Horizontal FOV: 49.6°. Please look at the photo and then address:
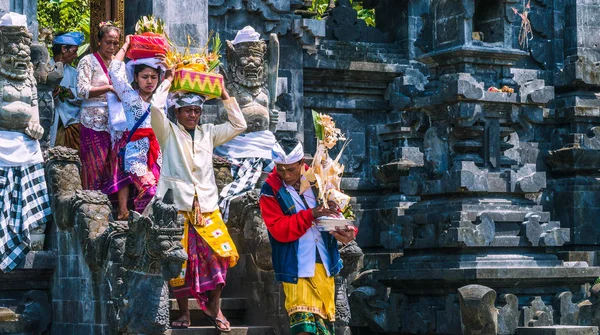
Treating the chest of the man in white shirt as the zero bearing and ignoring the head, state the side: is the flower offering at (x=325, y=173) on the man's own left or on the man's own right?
on the man's own left

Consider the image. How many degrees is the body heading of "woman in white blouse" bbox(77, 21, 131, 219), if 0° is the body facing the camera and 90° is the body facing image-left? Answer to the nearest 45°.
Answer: approximately 315°

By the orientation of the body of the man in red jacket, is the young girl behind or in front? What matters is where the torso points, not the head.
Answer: behind

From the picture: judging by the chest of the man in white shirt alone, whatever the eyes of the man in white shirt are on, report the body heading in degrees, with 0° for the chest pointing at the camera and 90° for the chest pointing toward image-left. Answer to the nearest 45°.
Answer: approximately 0°

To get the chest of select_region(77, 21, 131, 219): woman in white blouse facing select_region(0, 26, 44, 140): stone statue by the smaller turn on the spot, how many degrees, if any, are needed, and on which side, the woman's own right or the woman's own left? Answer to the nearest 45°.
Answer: approximately 135° to the woman's own right
